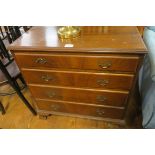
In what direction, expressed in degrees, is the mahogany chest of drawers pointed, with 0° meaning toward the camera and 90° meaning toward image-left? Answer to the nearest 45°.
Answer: approximately 0°
